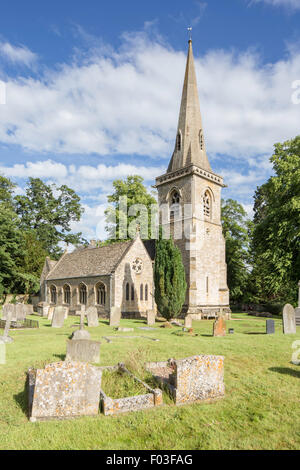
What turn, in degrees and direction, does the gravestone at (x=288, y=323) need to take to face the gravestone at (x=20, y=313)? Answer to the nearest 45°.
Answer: approximately 90° to its right

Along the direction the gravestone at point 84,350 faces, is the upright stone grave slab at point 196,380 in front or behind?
in front

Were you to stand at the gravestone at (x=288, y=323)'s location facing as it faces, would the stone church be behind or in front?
behind

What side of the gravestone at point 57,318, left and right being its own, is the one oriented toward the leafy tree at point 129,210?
back

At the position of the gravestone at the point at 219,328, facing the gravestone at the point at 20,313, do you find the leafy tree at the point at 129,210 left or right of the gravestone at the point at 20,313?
right

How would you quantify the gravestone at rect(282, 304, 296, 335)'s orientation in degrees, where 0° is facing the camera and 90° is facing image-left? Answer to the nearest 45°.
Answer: approximately 0°

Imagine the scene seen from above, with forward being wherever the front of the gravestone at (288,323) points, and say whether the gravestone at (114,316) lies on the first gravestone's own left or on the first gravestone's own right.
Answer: on the first gravestone's own right
